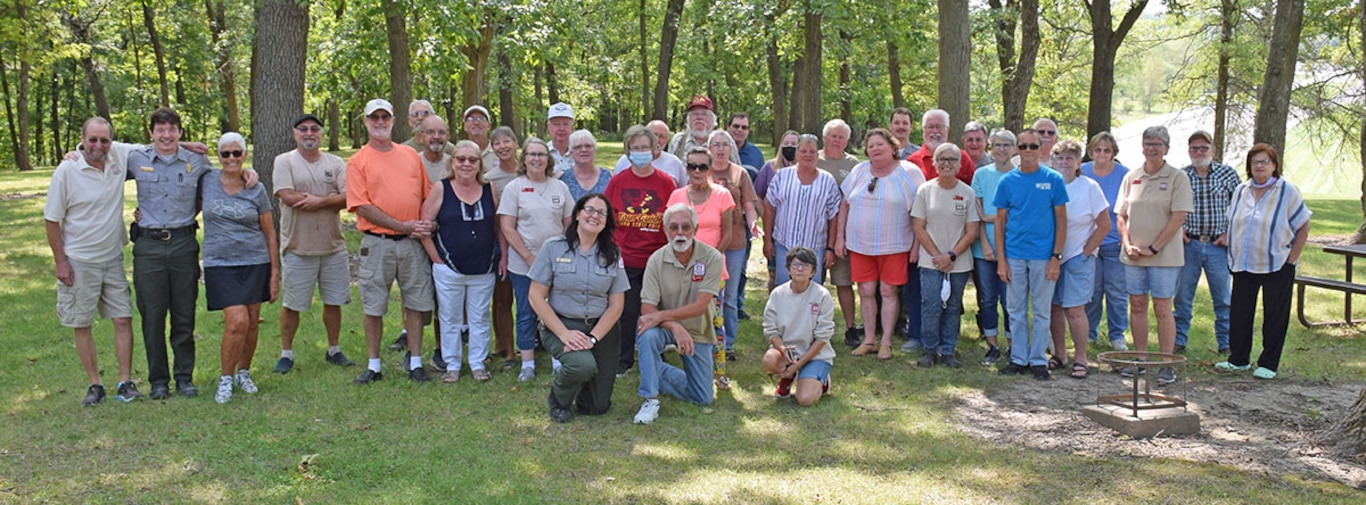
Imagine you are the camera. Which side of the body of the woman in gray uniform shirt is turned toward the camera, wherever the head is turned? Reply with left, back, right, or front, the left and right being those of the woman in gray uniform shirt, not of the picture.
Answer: front

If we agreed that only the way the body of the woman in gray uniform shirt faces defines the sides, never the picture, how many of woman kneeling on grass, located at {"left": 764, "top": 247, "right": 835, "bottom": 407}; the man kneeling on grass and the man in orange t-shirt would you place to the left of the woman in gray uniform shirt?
2

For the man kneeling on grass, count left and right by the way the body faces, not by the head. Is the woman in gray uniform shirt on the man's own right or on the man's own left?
on the man's own right

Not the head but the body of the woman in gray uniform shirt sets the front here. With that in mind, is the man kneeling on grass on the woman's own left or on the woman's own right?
on the woman's own left

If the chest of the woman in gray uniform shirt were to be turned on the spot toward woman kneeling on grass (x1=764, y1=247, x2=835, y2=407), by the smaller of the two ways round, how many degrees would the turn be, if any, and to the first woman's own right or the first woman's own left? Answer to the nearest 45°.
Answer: approximately 90° to the first woman's own left

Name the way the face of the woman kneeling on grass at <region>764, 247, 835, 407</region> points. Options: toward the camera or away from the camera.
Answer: toward the camera

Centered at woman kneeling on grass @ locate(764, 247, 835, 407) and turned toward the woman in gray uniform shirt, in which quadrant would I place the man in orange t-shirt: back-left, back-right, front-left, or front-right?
front-right

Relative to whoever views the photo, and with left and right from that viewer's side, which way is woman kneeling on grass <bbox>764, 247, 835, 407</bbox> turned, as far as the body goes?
facing the viewer

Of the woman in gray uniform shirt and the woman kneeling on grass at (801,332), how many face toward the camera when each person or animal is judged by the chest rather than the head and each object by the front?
2

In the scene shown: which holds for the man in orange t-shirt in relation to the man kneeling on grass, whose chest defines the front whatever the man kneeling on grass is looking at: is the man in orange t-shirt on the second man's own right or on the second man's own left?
on the second man's own right

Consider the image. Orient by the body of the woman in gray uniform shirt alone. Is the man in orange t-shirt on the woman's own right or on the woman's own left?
on the woman's own right

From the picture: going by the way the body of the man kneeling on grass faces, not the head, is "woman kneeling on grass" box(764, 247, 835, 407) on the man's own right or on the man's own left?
on the man's own left
